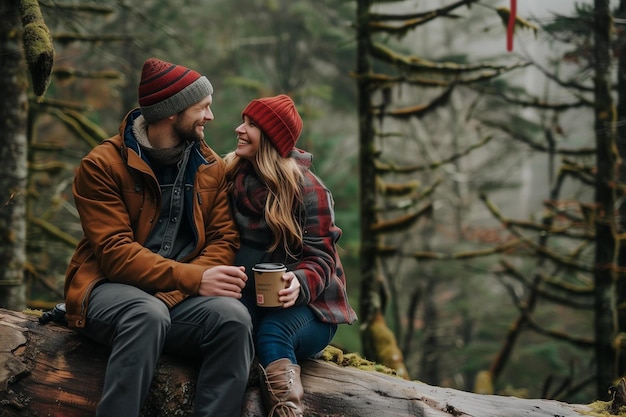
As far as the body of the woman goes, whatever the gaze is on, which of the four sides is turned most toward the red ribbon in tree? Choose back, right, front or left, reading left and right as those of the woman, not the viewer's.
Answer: back

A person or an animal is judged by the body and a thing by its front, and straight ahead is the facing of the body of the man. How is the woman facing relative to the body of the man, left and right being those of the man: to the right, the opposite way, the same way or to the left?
to the right

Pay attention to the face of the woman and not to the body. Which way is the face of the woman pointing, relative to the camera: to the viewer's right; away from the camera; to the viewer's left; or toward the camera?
to the viewer's left

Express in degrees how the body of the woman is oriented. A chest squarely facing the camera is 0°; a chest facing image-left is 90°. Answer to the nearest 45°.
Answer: approximately 45°

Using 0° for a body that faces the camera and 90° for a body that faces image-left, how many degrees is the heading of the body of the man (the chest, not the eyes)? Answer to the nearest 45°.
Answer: approximately 315°

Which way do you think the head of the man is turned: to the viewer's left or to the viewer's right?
to the viewer's right

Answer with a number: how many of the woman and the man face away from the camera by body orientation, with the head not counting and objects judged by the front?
0

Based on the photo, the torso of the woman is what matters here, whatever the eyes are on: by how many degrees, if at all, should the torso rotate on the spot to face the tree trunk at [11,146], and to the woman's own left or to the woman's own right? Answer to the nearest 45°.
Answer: approximately 90° to the woman's own right

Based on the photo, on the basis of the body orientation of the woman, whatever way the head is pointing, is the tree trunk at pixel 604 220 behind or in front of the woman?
behind

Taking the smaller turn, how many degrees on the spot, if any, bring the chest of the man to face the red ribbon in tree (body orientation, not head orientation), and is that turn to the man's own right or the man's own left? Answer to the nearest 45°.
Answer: approximately 90° to the man's own left
